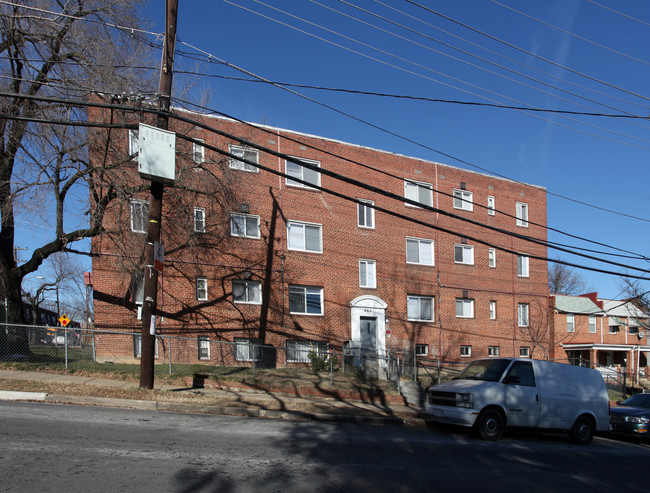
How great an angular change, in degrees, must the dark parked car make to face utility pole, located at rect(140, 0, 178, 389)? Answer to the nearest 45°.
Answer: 0° — it already faces it

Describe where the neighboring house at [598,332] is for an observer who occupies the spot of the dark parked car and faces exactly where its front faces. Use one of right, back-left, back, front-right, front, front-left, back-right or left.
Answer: back-right

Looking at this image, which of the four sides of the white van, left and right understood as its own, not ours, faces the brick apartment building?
right

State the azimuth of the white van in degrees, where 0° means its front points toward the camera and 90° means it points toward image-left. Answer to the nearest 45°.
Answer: approximately 45°

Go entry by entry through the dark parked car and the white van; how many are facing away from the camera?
0

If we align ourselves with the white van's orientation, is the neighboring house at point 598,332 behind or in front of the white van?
behind

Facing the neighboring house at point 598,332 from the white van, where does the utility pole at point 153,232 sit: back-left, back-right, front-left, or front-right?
back-left

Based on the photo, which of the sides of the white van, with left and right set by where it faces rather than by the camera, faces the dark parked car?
back

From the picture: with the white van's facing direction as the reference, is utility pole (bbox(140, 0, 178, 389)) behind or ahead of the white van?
ahead

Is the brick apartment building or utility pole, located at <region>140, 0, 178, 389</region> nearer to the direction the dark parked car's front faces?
the utility pole

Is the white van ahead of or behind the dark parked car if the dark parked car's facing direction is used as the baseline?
ahead
